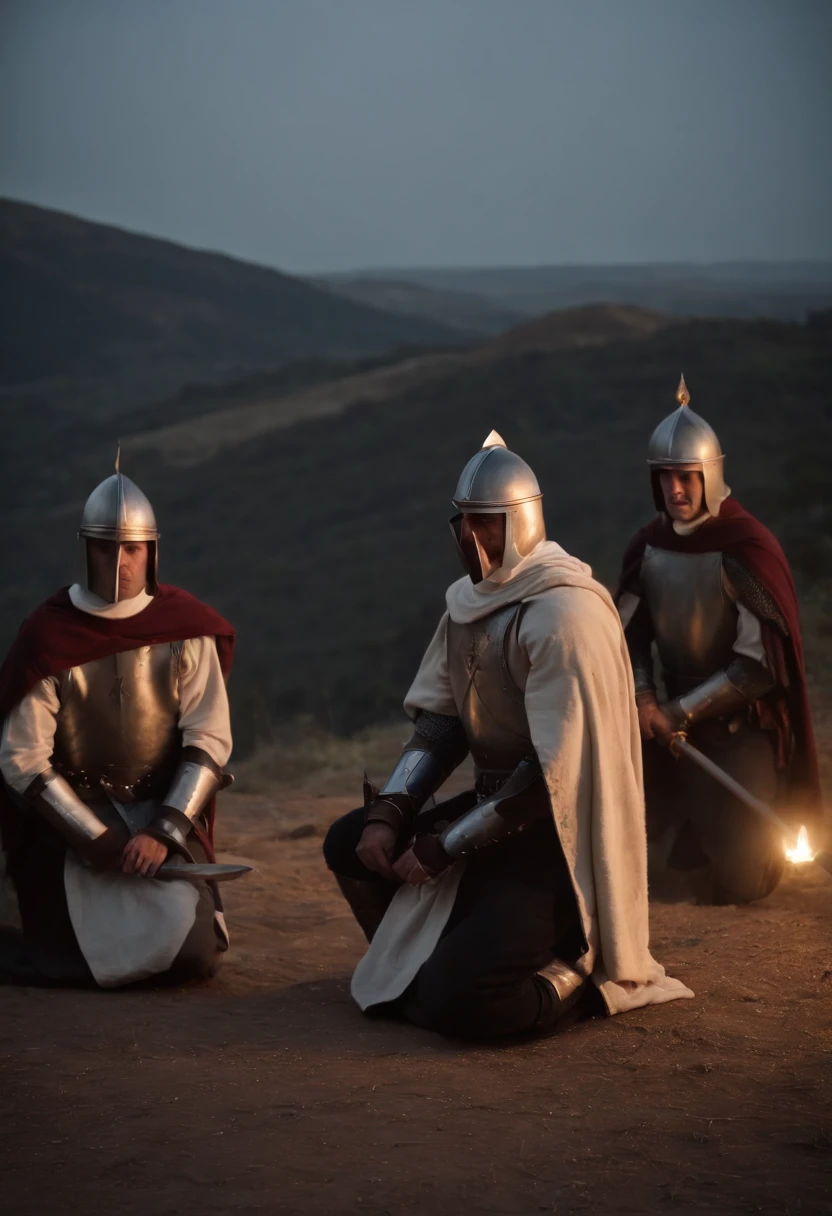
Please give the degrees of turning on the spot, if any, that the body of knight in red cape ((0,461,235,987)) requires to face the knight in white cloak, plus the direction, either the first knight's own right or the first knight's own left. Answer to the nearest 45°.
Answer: approximately 45° to the first knight's own left

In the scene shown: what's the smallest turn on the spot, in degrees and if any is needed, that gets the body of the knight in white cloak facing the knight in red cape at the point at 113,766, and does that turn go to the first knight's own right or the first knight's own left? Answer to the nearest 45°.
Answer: approximately 45° to the first knight's own right

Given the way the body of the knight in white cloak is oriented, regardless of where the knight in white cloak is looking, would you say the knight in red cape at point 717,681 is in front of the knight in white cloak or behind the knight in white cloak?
behind

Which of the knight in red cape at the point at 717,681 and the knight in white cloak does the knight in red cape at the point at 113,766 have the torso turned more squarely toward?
the knight in white cloak
